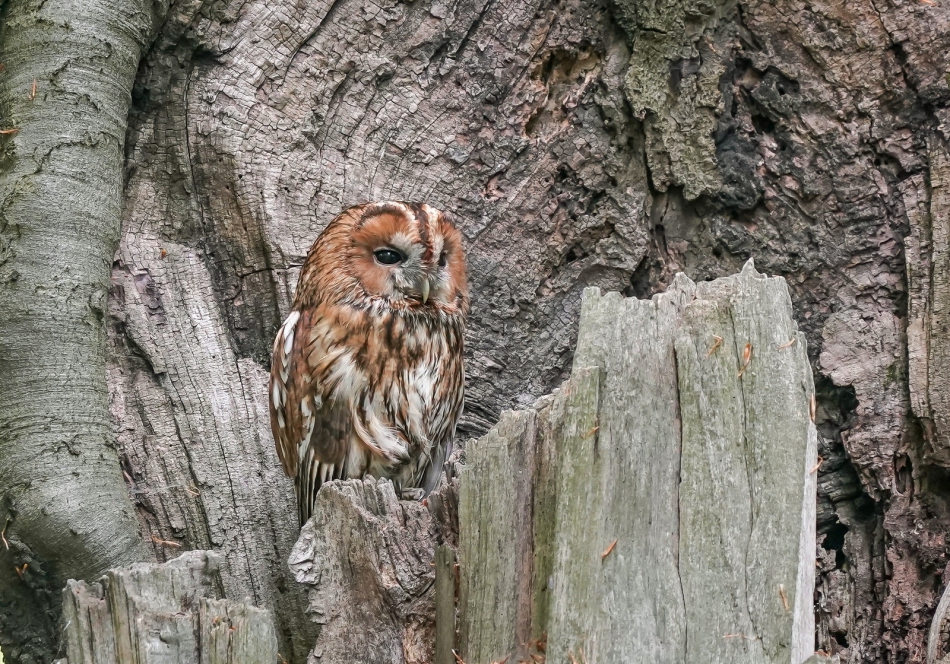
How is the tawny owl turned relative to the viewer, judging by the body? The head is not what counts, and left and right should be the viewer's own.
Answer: facing the viewer and to the right of the viewer

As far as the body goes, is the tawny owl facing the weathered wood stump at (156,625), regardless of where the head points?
no

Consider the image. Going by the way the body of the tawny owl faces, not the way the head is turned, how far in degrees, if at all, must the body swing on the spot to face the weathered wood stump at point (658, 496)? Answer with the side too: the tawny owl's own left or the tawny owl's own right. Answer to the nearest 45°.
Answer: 0° — it already faces it

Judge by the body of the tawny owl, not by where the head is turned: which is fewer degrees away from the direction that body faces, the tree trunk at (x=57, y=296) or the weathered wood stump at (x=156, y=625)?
the weathered wood stump
